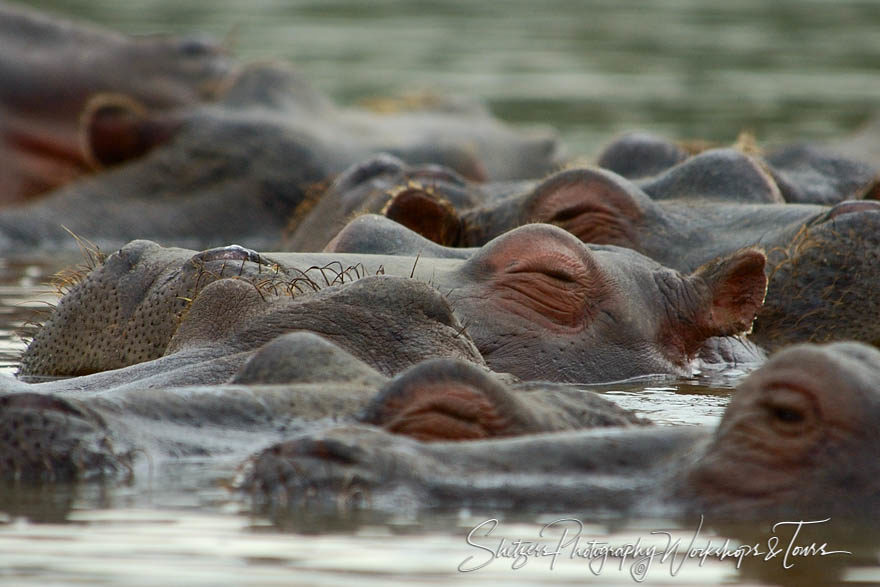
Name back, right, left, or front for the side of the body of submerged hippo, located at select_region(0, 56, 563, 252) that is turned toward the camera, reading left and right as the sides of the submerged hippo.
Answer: right

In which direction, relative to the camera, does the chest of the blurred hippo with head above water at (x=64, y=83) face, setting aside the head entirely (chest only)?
to the viewer's right

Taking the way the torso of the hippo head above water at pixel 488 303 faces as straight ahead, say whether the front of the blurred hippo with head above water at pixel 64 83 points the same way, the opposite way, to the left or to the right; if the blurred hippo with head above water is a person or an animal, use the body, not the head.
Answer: the opposite way

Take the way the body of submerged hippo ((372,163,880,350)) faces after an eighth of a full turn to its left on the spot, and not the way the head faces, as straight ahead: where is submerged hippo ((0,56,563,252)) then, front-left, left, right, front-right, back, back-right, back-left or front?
left

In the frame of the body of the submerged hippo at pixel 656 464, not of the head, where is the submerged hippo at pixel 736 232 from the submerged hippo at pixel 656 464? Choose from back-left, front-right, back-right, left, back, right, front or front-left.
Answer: right

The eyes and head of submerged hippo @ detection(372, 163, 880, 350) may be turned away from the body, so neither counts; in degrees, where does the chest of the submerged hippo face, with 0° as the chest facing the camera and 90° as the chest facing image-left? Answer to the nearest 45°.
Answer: approximately 270°

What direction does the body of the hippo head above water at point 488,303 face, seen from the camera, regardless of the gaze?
to the viewer's left

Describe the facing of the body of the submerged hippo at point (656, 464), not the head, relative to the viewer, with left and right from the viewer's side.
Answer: facing to the left of the viewer

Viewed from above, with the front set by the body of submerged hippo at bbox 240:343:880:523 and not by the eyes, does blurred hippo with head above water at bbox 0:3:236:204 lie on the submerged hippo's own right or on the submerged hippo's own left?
on the submerged hippo's own right

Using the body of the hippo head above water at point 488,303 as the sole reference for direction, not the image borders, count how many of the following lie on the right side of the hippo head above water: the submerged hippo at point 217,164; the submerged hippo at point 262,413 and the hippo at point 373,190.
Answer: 2
